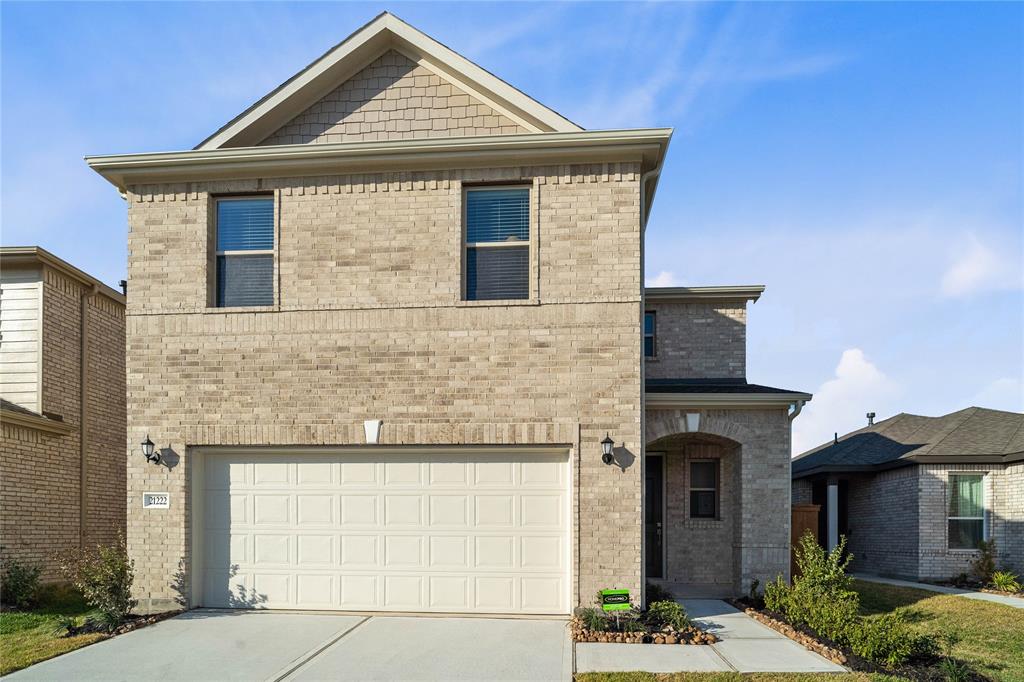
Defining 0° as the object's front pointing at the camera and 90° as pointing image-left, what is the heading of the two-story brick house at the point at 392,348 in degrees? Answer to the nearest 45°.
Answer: approximately 0°

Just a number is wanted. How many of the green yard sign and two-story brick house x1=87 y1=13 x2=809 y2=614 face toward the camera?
2

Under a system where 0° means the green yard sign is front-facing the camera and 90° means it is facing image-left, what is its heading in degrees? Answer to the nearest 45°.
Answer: approximately 0°
